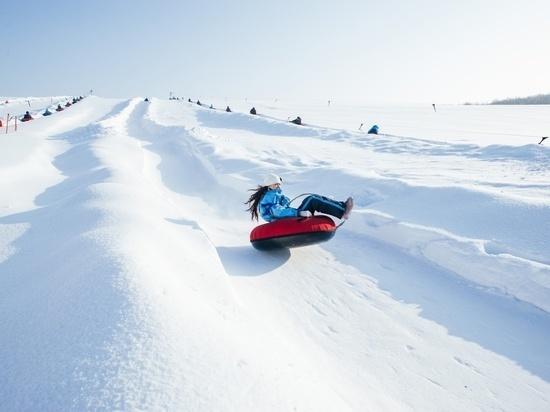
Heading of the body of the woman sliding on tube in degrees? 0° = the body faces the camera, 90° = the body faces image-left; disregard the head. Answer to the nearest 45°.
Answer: approximately 270°

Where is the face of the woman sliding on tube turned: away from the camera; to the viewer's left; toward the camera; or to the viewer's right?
to the viewer's right
